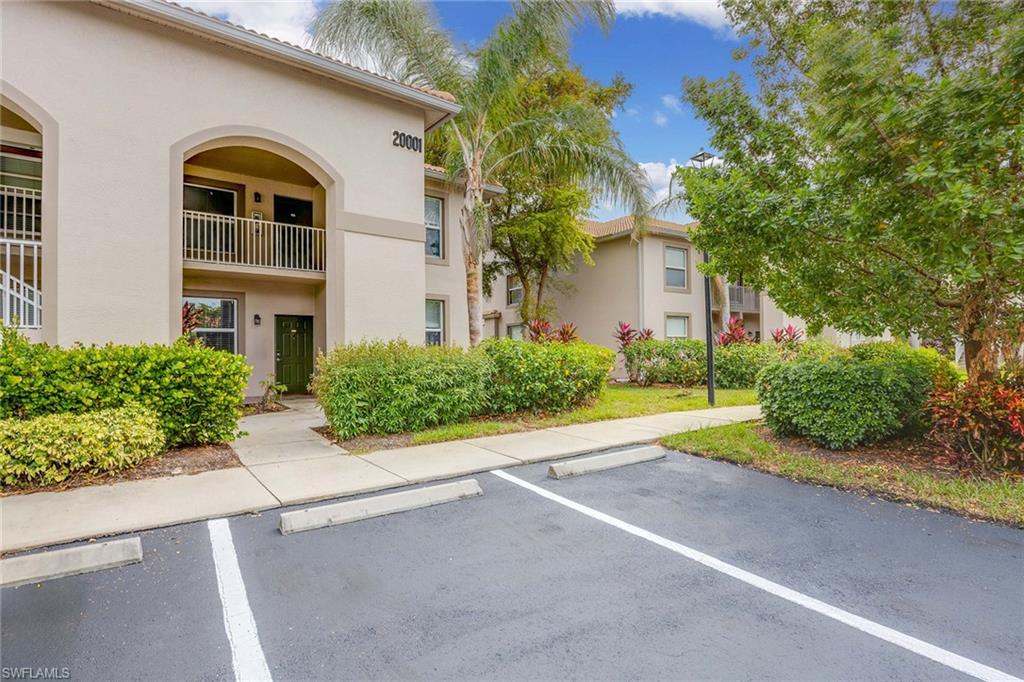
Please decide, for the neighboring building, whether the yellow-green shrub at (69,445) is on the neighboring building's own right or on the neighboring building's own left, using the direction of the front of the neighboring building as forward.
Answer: on the neighboring building's own right

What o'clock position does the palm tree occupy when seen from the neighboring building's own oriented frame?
The palm tree is roughly at 2 o'clock from the neighboring building.

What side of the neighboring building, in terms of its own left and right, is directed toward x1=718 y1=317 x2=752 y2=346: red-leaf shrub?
front

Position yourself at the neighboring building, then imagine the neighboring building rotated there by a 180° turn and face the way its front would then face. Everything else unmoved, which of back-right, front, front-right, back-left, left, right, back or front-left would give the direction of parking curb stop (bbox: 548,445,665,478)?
back-left

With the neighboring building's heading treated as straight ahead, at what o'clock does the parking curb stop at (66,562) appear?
The parking curb stop is roughly at 2 o'clock from the neighboring building.

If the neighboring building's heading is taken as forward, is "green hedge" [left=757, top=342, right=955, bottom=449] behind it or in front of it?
in front

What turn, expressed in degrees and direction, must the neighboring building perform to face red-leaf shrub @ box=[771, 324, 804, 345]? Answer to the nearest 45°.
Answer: approximately 45° to its left

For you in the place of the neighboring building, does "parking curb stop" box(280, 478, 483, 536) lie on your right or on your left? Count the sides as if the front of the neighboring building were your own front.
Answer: on your right

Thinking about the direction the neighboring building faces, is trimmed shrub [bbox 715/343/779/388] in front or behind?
in front

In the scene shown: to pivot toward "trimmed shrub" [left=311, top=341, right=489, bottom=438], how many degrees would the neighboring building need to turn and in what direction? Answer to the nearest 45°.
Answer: approximately 45° to its right

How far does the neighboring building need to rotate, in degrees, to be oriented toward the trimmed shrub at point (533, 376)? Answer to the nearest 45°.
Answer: approximately 45° to its right

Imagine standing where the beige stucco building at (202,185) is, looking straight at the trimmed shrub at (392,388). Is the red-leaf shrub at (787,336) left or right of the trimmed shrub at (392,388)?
left

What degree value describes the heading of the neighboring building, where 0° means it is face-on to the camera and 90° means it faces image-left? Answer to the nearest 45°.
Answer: approximately 315°
